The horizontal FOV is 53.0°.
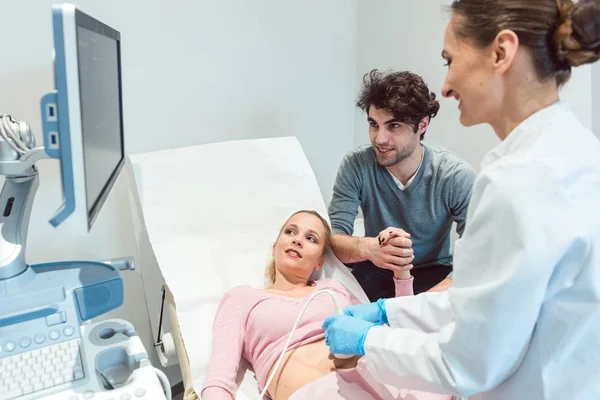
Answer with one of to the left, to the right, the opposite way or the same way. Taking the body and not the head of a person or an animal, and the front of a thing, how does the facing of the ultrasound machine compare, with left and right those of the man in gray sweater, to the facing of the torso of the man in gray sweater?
to the left

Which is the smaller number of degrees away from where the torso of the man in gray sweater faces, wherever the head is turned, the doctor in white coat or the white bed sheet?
the doctor in white coat

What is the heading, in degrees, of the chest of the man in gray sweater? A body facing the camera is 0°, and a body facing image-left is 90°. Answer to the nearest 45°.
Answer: approximately 0°

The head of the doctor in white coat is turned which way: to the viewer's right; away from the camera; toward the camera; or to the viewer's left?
to the viewer's left

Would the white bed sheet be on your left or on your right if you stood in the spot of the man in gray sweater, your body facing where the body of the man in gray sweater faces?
on your right

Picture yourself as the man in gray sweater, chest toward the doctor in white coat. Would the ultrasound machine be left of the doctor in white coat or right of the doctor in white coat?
right

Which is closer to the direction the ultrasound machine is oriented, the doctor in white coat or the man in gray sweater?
the doctor in white coat

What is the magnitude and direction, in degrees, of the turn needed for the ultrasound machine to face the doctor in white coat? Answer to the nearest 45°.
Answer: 0° — it already faces them
